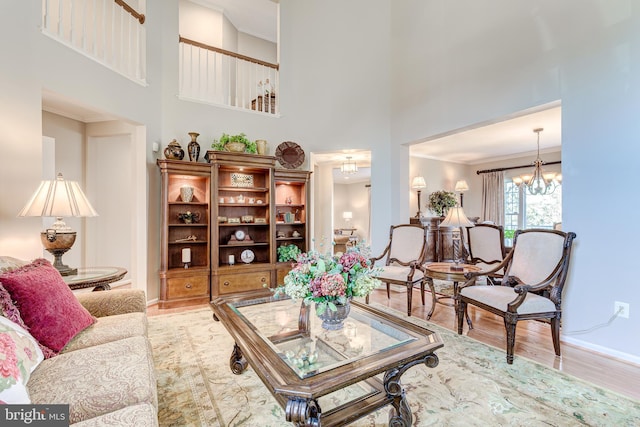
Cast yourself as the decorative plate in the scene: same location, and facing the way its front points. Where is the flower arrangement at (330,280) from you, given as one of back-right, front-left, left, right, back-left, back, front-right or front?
front

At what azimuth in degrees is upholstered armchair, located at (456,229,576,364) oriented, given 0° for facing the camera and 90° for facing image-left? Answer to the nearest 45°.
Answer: approximately 45°

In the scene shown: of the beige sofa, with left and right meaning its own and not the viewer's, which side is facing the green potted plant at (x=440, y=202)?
front

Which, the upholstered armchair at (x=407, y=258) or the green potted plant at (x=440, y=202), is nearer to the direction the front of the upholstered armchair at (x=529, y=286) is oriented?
the upholstered armchair

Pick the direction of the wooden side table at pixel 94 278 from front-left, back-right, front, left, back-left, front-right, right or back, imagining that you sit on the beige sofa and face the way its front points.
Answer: left

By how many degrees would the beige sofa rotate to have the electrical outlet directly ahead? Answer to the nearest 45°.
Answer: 0° — it already faces it

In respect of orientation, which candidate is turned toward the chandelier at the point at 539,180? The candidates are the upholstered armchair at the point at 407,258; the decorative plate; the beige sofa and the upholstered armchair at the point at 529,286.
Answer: the beige sofa

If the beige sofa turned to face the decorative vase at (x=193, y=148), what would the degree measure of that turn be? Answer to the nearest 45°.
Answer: approximately 45° to its left

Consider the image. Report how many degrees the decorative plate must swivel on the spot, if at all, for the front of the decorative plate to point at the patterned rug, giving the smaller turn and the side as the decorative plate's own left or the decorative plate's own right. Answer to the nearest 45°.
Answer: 0° — it already faces it

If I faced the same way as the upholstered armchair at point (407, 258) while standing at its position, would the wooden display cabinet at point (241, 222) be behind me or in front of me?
in front

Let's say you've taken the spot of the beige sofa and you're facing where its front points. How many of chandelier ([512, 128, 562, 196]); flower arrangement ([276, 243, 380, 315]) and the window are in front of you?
3

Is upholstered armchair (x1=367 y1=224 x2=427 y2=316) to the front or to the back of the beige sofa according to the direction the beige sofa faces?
to the front

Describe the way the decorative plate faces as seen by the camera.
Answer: facing the viewer

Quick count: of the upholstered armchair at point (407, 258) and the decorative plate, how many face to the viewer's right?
0

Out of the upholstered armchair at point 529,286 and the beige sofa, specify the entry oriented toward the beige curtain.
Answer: the beige sofa

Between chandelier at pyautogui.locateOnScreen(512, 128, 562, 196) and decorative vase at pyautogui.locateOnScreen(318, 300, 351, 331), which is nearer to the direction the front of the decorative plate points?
the decorative vase

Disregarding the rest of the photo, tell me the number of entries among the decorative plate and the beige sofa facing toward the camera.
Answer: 1

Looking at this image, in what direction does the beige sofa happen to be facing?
to the viewer's right
